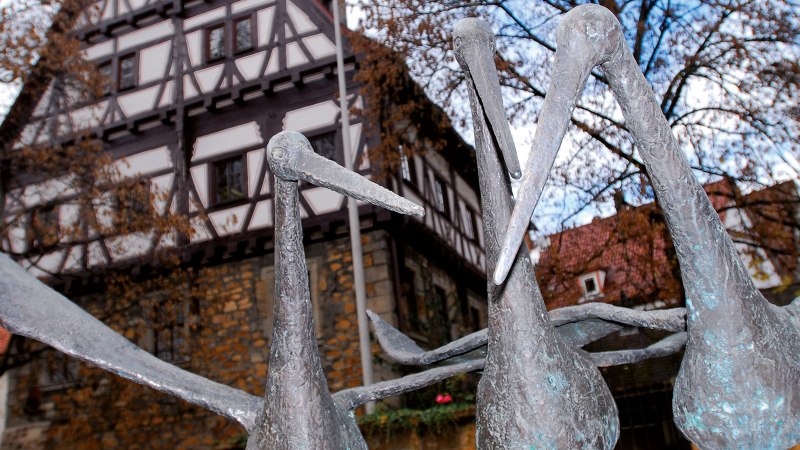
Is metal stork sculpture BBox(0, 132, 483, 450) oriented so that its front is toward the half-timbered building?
no

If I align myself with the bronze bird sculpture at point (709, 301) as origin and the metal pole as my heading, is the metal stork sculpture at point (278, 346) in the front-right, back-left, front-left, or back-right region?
front-left

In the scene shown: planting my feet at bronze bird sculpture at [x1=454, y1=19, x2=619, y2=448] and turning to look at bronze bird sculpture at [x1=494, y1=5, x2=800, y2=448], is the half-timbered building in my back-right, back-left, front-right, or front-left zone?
back-left

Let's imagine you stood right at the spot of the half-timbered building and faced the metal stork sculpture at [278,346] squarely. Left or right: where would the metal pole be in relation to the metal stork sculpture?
left

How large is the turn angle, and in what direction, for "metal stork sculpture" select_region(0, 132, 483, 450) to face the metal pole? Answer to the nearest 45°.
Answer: approximately 135° to its left

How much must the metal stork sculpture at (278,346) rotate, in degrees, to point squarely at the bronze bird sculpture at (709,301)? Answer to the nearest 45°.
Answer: approximately 45° to its left

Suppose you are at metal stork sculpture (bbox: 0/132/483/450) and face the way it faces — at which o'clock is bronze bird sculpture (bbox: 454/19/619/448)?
The bronze bird sculpture is roughly at 11 o'clock from the metal stork sculpture.
